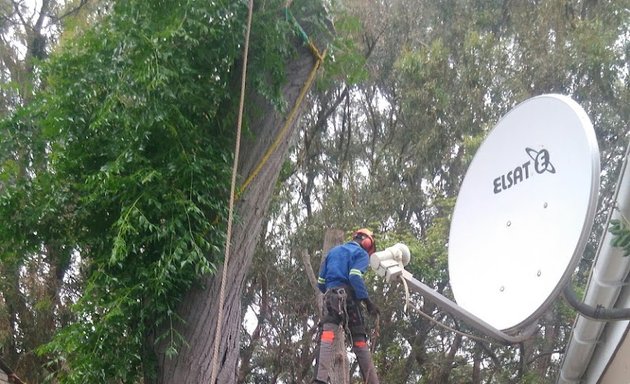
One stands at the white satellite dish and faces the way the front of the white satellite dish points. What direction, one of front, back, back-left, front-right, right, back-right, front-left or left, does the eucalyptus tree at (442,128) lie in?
back-right

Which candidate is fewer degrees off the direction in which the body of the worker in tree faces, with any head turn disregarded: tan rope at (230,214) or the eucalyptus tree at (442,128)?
the eucalyptus tree

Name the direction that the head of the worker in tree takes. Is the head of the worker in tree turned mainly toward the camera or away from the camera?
away from the camera

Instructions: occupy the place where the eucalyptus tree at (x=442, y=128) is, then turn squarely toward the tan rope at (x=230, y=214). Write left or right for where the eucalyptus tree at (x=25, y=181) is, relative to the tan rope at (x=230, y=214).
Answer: right

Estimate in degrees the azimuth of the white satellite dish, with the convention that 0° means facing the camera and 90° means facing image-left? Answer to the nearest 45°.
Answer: approximately 45°

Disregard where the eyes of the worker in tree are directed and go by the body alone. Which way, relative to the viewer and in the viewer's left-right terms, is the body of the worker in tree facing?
facing away from the viewer and to the right of the viewer

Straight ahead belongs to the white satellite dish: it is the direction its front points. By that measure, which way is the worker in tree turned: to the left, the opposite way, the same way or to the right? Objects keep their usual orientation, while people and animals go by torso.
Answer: the opposite way

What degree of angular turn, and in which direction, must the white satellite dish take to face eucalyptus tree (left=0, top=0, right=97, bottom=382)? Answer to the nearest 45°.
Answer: approximately 45° to its right

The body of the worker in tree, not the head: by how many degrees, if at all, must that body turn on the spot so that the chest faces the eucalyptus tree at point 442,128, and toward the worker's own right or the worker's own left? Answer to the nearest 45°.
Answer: approximately 45° to the worker's own left
